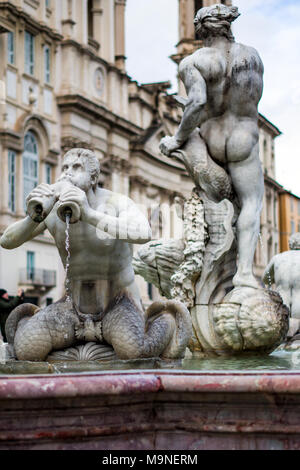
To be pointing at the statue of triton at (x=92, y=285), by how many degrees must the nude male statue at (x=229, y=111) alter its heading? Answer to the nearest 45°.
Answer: approximately 135° to its left

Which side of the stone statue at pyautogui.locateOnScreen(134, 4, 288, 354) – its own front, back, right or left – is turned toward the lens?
back
